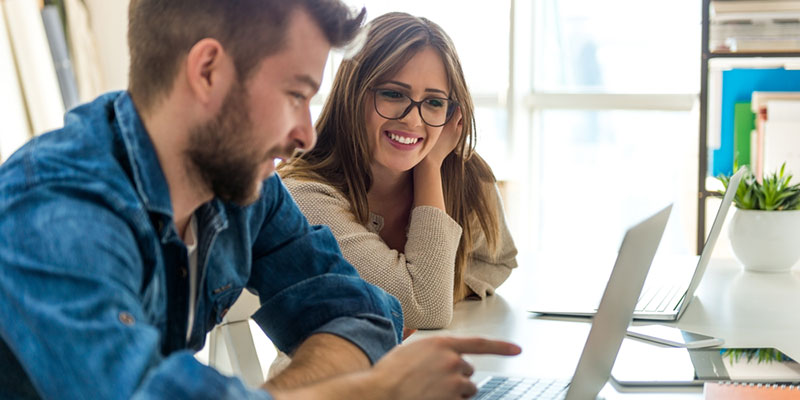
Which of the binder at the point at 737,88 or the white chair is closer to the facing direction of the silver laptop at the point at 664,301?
the white chair

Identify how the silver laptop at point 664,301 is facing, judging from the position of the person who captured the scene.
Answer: facing to the left of the viewer

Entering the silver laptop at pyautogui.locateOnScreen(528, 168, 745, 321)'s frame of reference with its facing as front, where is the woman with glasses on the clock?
The woman with glasses is roughly at 12 o'clock from the silver laptop.

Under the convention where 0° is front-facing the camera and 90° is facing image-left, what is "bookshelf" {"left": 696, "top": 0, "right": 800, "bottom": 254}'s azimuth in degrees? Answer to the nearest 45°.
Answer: approximately 0°

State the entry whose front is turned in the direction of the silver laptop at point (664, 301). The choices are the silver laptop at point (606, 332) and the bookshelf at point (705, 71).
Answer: the bookshelf

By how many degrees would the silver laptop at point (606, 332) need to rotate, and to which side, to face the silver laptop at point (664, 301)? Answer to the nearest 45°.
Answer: approximately 90° to its right

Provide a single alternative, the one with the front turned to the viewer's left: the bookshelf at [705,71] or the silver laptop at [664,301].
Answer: the silver laptop

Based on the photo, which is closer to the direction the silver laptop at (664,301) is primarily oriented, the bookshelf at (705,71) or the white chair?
the white chair

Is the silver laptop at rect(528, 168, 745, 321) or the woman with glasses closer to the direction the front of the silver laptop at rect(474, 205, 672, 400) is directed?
the woman with glasses

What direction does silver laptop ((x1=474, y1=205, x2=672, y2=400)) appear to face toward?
to the viewer's left
